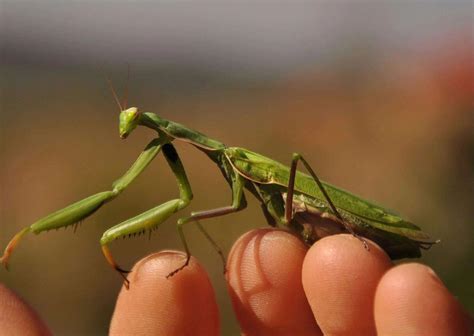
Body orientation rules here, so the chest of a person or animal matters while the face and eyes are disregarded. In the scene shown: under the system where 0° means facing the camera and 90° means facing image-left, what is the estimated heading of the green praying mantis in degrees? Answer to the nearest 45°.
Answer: approximately 90°
